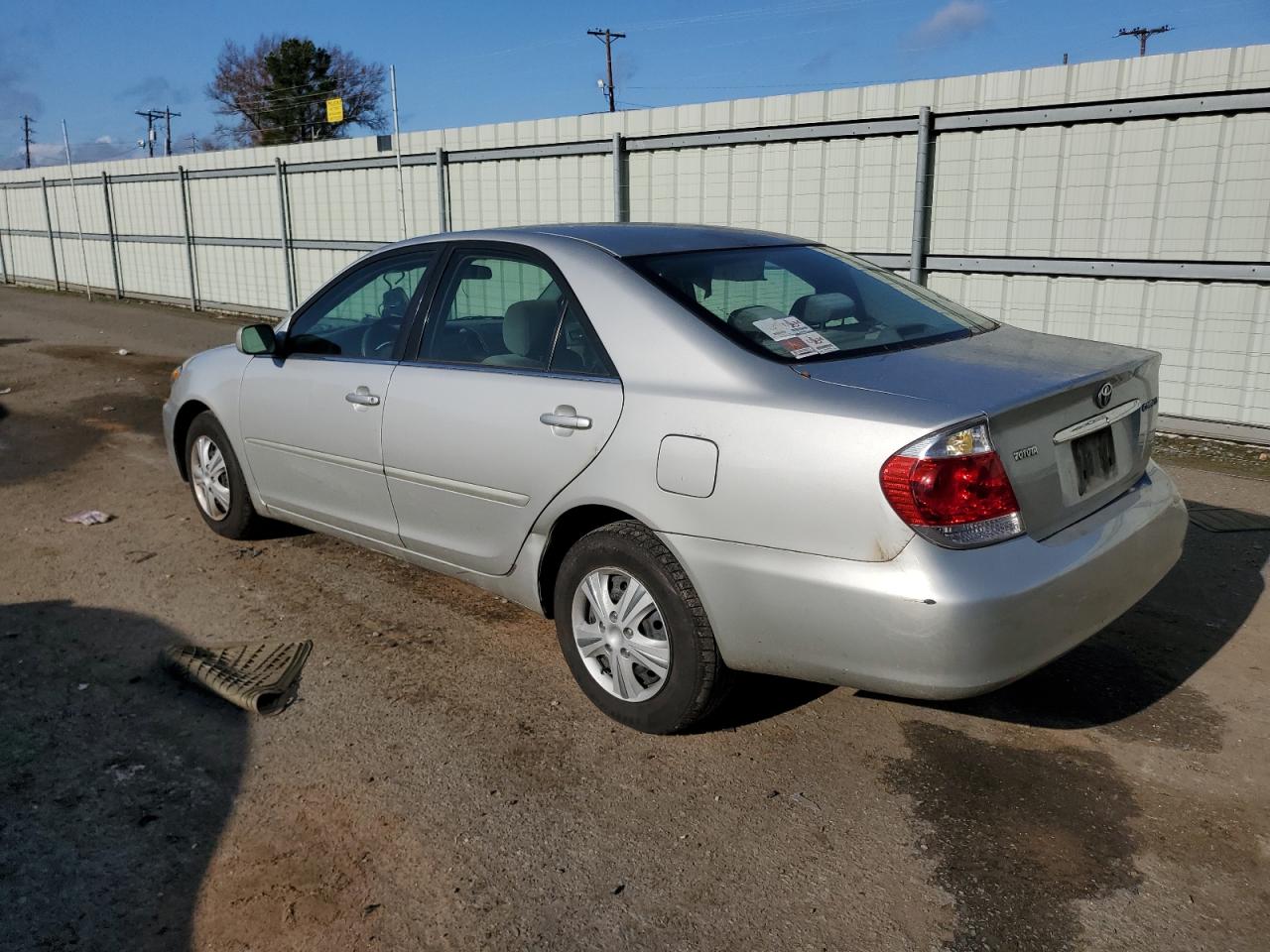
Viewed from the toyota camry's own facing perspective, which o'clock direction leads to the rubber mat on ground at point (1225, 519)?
The rubber mat on ground is roughly at 3 o'clock from the toyota camry.

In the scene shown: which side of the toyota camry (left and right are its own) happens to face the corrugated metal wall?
right

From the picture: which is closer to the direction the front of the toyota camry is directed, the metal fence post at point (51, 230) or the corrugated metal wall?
the metal fence post

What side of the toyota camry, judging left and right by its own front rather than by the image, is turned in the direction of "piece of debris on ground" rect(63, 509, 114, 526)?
front

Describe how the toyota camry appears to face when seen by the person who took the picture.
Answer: facing away from the viewer and to the left of the viewer

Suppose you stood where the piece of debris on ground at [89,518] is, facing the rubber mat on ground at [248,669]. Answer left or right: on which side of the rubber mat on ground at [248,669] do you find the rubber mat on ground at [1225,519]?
left

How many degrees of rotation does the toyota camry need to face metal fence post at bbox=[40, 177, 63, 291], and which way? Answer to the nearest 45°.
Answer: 0° — it already faces it

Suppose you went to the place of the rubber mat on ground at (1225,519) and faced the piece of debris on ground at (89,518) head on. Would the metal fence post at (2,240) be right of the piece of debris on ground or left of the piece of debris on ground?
right
